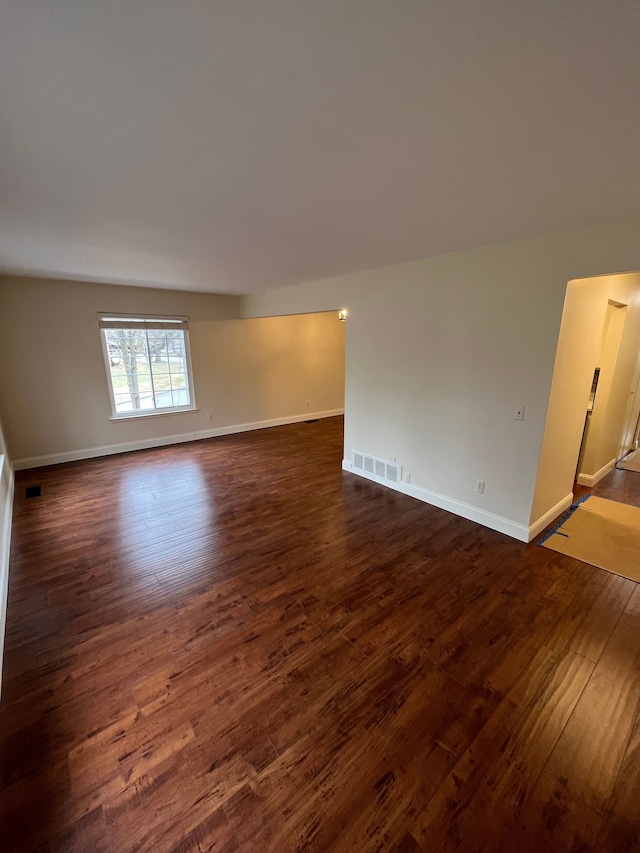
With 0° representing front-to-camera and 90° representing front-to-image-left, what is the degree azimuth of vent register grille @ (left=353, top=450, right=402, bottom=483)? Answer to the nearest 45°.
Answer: approximately 45°

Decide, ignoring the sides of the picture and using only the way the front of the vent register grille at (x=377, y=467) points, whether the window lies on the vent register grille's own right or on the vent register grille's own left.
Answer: on the vent register grille's own right
